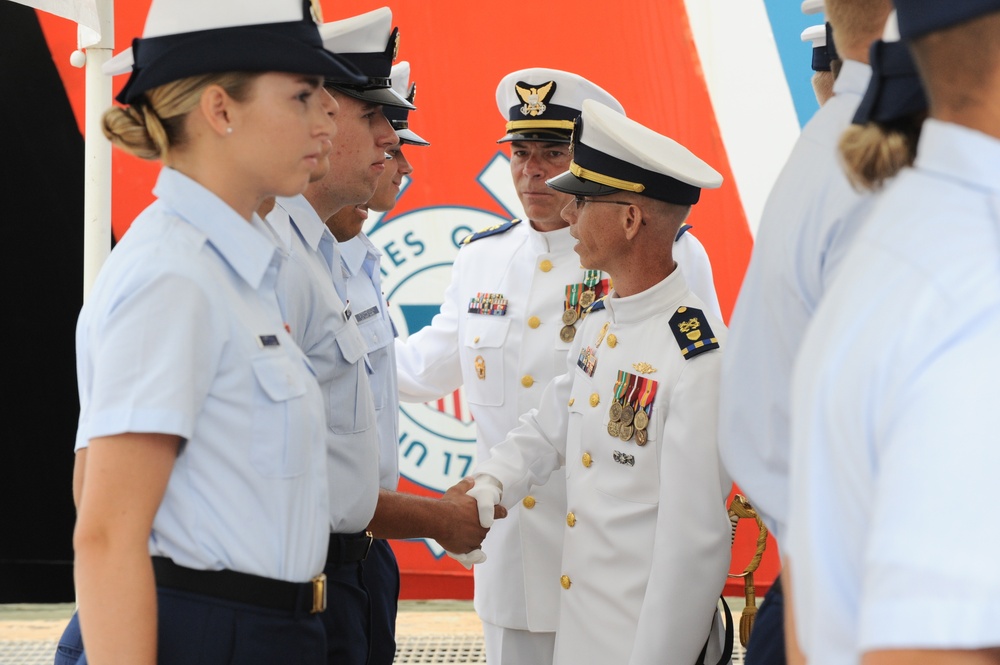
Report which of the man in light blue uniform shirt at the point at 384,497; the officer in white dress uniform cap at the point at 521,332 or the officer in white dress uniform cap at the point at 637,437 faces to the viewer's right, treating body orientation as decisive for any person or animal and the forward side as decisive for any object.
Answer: the man in light blue uniform shirt

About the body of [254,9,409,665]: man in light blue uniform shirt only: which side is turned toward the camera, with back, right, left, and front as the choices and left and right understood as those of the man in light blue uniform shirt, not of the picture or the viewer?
right

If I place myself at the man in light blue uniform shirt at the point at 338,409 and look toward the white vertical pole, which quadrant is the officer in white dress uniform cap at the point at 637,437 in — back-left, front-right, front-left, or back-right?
back-right

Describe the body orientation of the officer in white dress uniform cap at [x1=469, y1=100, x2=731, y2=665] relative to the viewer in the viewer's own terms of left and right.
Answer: facing the viewer and to the left of the viewer

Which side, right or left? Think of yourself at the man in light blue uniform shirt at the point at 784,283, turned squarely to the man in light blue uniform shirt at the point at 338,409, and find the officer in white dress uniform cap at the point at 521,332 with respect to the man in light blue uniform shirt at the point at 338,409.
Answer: right

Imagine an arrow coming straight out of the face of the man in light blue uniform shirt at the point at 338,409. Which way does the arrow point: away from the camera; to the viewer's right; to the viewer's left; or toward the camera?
to the viewer's right

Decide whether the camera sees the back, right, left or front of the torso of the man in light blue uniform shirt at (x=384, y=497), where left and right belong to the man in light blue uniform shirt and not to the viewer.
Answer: right

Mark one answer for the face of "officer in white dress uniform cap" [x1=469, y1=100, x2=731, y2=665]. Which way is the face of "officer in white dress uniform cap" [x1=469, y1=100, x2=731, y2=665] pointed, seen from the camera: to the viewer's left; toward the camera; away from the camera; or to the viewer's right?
to the viewer's left

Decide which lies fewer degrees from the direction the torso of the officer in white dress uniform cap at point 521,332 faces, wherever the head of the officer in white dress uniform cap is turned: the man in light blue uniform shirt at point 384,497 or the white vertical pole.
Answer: the man in light blue uniform shirt

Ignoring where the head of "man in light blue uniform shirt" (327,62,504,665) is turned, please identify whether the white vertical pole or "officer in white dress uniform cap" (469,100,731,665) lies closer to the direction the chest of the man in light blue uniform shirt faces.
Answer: the officer in white dress uniform cap
